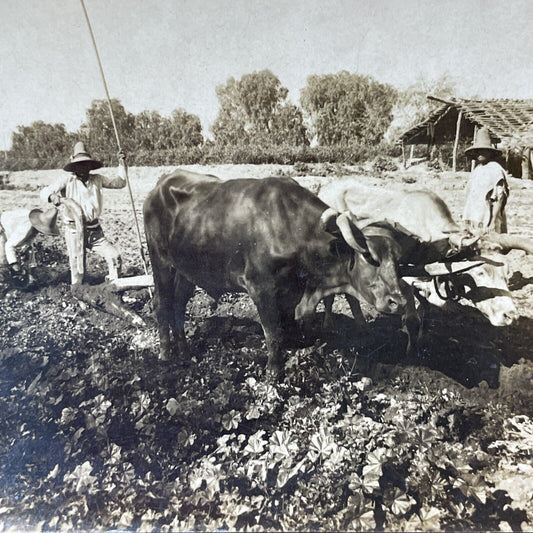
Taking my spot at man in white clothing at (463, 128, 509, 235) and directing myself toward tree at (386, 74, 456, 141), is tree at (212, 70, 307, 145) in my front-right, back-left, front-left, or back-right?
front-left

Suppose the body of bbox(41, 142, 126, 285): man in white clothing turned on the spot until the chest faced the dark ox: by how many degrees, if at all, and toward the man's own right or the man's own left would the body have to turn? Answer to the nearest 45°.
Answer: approximately 45° to the man's own left

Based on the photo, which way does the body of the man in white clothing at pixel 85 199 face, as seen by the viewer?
toward the camera

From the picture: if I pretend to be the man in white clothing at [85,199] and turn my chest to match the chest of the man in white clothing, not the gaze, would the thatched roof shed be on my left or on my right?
on my left

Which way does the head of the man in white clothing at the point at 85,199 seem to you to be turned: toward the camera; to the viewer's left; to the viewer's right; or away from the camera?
toward the camera

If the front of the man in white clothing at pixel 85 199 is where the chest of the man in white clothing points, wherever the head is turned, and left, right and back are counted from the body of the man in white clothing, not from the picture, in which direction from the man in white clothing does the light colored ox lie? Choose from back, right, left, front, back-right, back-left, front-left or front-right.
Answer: front-left
